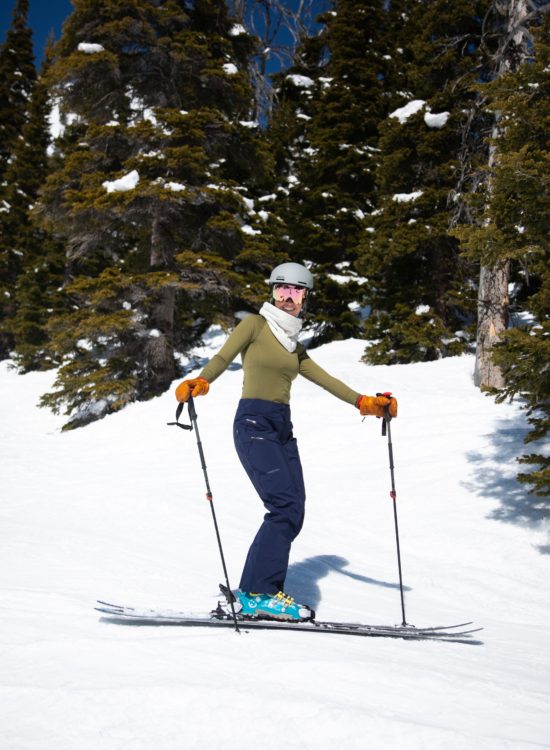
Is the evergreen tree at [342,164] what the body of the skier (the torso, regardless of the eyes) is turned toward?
no

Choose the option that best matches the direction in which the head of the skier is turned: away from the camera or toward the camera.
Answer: toward the camera

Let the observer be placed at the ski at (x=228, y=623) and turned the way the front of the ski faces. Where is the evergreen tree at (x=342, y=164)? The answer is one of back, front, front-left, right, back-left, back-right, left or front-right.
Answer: left

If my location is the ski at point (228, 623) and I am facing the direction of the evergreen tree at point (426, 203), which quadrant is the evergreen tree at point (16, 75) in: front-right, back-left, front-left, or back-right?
front-left

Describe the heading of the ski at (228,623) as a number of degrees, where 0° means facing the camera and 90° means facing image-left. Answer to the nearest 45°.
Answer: approximately 270°

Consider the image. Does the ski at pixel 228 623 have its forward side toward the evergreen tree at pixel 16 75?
no

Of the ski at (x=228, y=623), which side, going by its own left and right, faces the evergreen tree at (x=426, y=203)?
left

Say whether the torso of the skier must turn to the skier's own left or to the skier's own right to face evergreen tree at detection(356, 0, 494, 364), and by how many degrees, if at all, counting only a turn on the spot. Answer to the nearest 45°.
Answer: approximately 135° to the skier's own left

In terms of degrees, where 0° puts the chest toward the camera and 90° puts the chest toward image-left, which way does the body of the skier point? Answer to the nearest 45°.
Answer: approximately 315°
